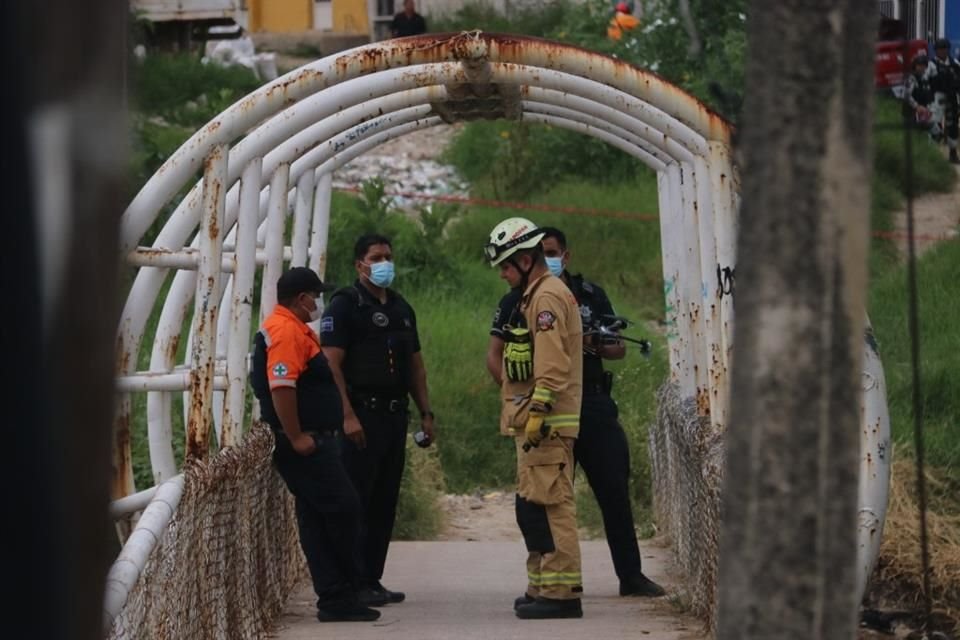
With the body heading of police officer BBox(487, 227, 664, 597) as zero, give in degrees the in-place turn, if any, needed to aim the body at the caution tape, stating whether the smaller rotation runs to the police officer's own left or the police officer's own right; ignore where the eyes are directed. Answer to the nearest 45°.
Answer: approximately 180°

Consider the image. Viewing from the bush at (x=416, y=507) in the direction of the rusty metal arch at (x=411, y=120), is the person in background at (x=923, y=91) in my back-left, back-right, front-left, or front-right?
back-left

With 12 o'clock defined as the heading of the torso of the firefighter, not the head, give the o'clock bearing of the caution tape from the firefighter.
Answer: The caution tape is roughly at 3 o'clock from the firefighter.

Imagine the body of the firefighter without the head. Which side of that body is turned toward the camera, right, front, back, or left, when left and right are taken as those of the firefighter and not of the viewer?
left

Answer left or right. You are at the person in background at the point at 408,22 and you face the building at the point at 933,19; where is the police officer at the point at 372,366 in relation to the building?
right

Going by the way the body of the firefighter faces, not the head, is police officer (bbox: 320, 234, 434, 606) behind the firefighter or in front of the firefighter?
in front

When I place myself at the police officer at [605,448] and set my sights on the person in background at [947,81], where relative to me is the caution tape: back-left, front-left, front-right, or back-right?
front-left

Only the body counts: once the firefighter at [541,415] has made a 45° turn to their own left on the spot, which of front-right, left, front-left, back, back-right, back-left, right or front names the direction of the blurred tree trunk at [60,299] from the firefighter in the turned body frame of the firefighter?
front-left

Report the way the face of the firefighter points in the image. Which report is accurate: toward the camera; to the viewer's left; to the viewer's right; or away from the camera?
to the viewer's left

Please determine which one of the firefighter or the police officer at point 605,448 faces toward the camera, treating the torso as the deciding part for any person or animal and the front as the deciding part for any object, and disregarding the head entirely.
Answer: the police officer

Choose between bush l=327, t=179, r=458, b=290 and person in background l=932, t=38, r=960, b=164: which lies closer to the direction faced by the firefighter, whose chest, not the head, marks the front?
the bush

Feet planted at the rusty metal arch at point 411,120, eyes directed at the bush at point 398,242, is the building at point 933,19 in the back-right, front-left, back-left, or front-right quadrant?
front-right

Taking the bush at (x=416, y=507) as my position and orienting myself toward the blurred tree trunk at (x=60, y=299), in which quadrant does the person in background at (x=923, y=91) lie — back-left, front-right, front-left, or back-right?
back-left

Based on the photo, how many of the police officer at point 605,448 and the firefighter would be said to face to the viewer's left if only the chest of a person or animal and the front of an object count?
1

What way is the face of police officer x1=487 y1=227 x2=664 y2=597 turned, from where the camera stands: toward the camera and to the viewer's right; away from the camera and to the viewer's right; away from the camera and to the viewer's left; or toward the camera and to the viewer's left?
toward the camera and to the viewer's left

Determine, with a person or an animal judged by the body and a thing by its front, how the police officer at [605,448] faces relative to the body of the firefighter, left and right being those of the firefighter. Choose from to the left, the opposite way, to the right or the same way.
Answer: to the left

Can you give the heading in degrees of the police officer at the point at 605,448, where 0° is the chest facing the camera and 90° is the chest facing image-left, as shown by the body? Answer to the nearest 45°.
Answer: approximately 0°
